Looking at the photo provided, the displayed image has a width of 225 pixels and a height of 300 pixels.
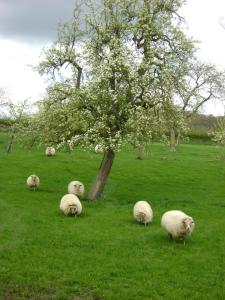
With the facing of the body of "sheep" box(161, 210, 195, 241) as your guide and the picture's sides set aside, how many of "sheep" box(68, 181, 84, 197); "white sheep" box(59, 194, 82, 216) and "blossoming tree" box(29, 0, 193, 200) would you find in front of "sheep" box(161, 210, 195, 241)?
0

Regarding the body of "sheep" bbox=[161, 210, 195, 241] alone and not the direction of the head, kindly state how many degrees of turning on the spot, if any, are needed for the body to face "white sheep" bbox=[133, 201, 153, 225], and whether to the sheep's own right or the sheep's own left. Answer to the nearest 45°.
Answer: approximately 180°

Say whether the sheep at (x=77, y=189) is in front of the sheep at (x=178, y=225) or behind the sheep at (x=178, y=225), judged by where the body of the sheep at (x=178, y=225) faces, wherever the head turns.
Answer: behind

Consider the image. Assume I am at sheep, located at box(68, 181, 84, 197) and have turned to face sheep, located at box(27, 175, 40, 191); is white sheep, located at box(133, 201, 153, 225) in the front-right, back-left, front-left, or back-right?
back-left

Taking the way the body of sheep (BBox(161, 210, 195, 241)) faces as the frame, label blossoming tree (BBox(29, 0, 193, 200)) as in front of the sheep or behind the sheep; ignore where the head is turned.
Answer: behind

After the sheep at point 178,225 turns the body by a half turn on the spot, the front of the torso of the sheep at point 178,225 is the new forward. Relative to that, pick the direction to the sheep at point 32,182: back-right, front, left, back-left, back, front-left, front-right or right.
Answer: front

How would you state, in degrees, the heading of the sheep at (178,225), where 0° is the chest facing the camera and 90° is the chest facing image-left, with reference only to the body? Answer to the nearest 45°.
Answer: approximately 315°
